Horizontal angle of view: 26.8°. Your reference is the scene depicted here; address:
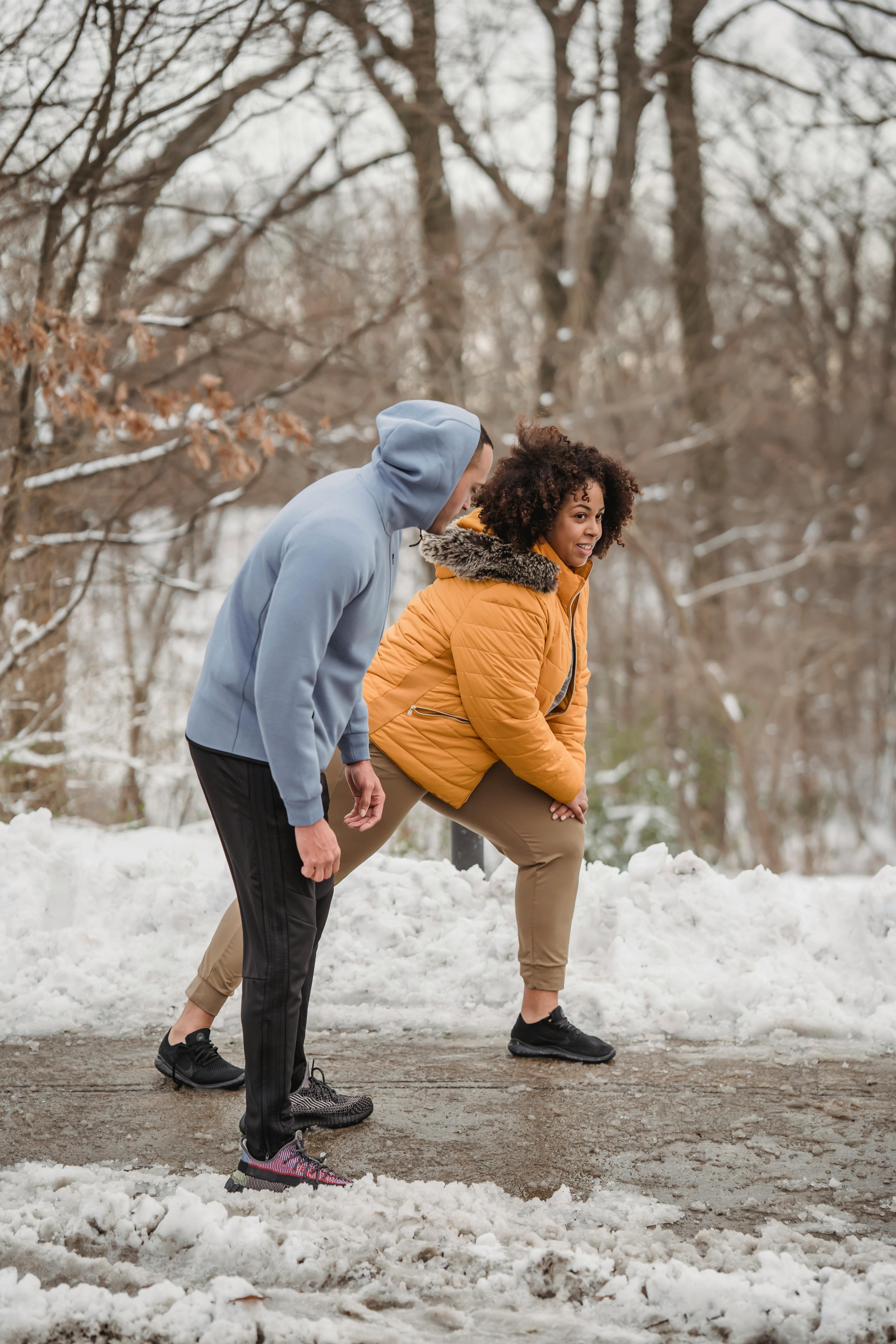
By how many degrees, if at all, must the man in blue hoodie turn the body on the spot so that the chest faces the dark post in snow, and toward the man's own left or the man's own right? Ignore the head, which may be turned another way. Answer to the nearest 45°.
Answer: approximately 90° to the man's own left

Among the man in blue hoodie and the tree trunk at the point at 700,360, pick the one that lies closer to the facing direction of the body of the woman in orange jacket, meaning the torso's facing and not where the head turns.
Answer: the tree trunk

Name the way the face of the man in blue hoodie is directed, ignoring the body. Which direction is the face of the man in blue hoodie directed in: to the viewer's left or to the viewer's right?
to the viewer's right

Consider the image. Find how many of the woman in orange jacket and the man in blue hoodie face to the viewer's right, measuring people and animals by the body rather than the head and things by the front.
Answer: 2

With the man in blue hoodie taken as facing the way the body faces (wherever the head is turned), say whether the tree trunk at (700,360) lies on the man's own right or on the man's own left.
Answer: on the man's own left

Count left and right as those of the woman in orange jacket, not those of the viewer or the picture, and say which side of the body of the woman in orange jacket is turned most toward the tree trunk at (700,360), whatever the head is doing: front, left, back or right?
left

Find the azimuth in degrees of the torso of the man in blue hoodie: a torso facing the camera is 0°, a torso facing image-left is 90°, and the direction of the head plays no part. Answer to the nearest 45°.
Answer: approximately 270°

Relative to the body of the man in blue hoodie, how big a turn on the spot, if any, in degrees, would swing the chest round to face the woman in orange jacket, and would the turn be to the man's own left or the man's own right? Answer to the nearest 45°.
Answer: approximately 45° to the man's own left

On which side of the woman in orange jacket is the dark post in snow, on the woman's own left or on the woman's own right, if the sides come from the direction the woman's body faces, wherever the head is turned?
on the woman's own left

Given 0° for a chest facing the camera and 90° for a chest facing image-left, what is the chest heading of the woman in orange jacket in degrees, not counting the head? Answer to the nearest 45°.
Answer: approximately 270°
